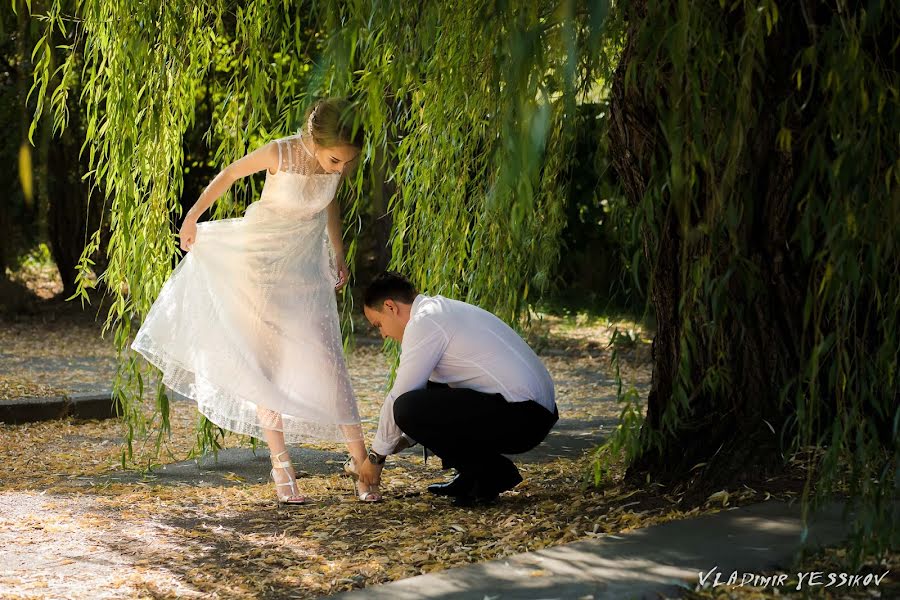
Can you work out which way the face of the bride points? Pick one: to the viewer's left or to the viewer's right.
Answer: to the viewer's right

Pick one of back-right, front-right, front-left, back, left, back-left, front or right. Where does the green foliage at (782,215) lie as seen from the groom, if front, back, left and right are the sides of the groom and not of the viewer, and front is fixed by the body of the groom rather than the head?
back-left

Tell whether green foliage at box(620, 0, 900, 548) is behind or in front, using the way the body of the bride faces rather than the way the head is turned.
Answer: in front

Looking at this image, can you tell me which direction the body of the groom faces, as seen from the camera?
to the viewer's left

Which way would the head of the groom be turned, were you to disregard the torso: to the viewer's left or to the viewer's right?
to the viewer's left

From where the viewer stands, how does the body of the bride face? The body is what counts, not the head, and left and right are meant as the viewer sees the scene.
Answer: facing the viewer and to the right of the viewer
